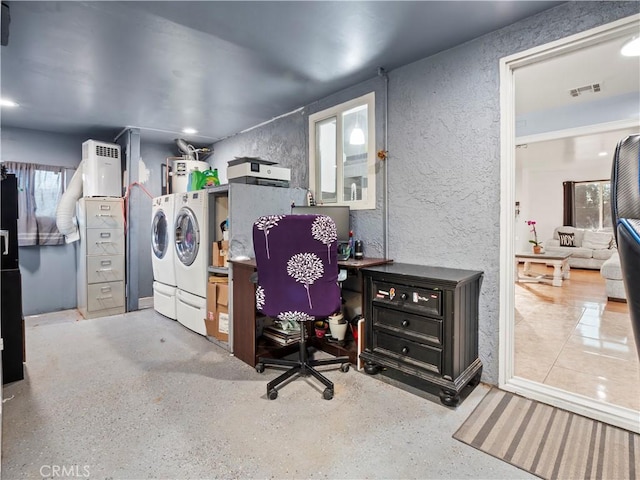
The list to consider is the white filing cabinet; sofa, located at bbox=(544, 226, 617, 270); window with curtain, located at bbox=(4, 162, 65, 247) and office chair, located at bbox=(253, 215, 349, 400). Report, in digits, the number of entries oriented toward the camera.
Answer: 3

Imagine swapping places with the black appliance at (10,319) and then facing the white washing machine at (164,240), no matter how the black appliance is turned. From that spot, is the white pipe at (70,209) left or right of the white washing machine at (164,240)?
left

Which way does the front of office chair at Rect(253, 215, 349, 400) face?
away from the camera

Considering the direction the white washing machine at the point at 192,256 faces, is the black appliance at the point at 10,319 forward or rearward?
forward

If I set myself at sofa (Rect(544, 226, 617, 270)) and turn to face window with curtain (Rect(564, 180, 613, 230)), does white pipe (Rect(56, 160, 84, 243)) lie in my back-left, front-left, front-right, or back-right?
back-left

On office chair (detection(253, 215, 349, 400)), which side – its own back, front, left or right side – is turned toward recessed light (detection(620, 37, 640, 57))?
right

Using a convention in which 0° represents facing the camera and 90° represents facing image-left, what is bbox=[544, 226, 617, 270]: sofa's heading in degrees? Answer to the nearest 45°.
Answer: approximately 0°

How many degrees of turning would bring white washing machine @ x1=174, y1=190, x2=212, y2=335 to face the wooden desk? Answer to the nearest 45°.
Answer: approximately 90° to its left

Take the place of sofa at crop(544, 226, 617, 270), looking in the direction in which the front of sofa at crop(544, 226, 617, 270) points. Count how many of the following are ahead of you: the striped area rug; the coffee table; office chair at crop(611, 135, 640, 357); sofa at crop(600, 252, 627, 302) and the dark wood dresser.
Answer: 5

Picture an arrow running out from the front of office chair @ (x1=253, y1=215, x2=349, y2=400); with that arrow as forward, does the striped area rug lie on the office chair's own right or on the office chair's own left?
on the office chair's own right
